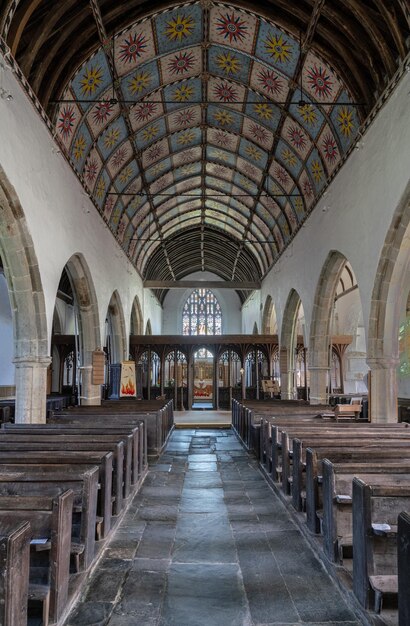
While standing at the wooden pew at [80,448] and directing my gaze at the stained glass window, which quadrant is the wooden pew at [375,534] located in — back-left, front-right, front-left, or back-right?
back-right

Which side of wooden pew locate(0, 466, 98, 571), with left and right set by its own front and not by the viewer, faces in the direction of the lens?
back

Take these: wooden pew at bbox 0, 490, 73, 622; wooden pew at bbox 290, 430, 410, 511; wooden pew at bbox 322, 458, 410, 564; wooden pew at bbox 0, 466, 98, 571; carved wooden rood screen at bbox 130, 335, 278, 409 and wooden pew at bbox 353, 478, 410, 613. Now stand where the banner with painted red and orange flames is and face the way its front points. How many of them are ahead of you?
5

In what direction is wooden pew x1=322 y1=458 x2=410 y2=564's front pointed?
away from the camera

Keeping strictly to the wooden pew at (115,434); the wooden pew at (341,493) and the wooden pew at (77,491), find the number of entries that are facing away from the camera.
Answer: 3

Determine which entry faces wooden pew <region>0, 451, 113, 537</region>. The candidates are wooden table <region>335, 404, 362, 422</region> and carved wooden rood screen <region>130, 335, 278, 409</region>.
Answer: the carved wooden rood screen

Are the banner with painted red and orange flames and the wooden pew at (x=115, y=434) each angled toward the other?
yes

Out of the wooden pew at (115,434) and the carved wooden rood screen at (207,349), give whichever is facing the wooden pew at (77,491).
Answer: the carved wooden rood screen

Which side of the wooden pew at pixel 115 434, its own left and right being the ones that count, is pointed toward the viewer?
back

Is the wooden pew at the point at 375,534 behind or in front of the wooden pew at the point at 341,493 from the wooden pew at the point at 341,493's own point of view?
behind

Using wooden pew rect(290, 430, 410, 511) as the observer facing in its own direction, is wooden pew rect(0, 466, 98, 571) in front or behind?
behind

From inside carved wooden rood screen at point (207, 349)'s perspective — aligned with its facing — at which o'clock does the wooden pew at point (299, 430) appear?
The wooden pew is roughly at 12 o'clock from the carved wooden rood screen.
